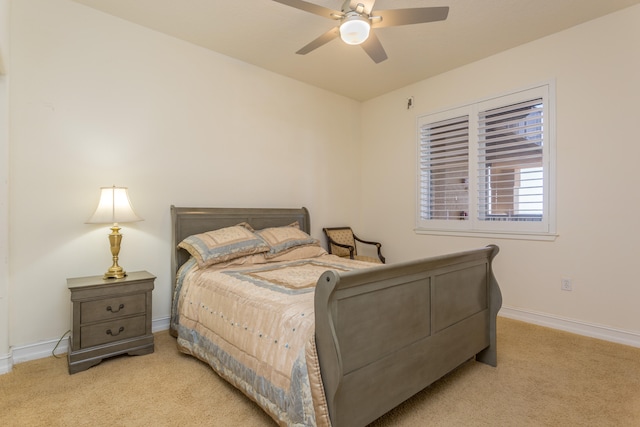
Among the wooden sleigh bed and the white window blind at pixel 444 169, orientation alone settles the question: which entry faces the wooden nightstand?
the white window blind

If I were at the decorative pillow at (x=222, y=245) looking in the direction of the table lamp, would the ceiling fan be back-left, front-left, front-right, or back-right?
back-left

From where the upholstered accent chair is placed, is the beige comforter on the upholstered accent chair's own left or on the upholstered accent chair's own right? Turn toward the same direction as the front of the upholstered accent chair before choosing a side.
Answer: on the upholstered accent chair's own right

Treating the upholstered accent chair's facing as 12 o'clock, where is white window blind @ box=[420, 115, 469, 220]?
The white window blind is roughly at 11 o'clock from the upholstered accent chair.

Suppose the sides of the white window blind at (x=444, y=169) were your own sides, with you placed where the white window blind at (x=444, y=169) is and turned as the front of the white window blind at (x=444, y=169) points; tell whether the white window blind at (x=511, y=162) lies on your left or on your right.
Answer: on your left

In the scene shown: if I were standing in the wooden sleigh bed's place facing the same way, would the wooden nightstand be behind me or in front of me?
behind

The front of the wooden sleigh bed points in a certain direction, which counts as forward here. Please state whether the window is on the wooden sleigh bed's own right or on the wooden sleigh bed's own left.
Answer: on the wooden sleigh bed's own left

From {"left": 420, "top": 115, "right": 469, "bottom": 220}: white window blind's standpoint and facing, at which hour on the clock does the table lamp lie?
The table lamp is roughly at 12 o'clock from the white window blind.

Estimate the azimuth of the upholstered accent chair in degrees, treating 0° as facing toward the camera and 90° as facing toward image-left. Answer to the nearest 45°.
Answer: approximately 315°

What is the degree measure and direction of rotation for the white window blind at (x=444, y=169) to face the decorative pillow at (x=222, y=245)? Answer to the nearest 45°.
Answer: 0° — it already faces it
